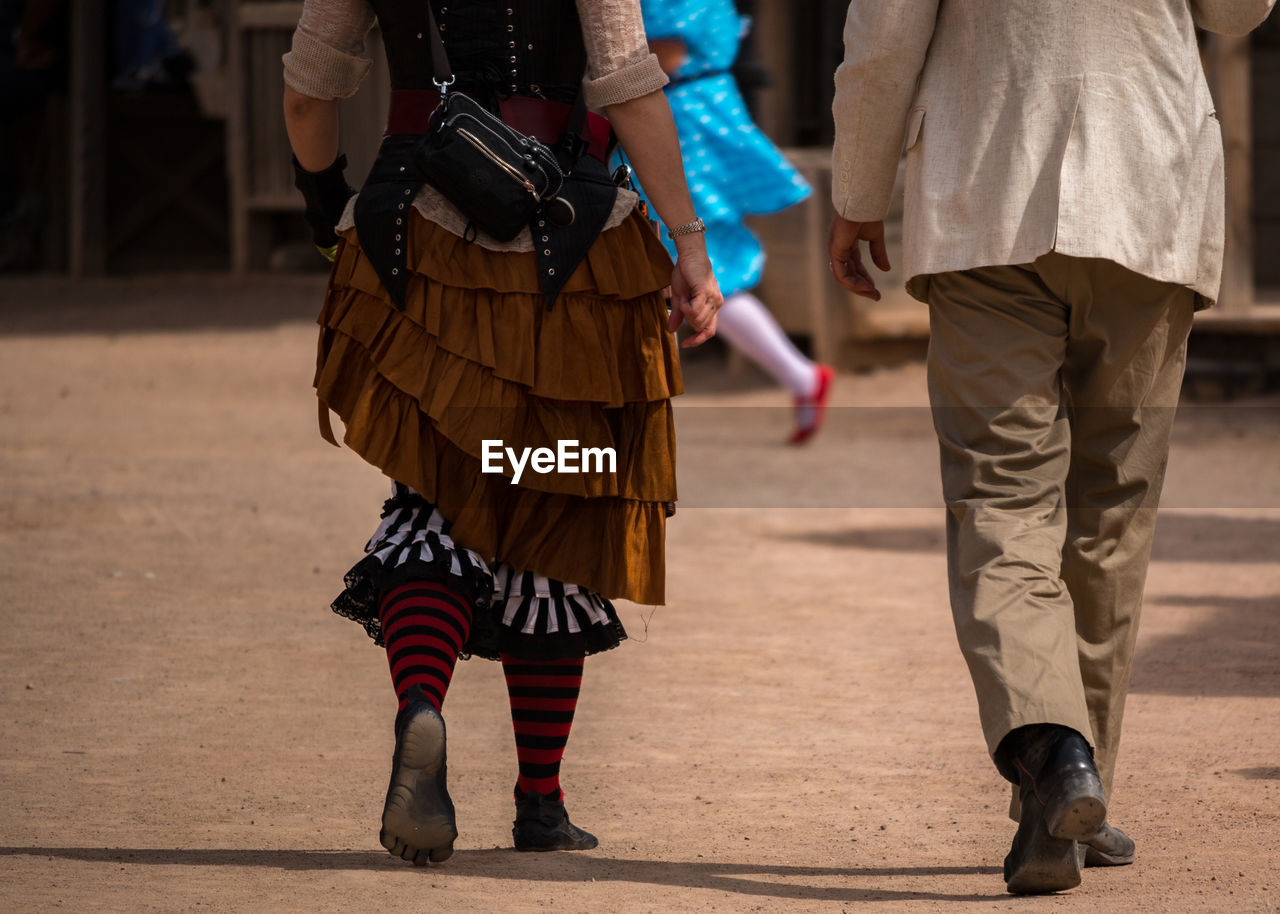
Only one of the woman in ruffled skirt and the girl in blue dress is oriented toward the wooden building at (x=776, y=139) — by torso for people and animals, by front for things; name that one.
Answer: the woman in ruffled skirt

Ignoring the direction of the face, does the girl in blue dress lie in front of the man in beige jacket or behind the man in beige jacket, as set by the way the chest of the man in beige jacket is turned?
in front

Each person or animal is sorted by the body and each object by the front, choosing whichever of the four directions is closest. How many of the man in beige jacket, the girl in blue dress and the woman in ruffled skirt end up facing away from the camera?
2

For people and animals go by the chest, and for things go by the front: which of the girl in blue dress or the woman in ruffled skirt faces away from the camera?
the woman in ruffled skirt

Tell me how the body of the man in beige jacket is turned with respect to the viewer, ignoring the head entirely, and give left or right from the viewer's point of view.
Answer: facing away from the viewer

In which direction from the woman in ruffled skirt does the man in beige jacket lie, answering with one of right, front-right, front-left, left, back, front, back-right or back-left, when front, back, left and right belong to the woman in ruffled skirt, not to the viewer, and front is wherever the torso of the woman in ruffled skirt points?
right

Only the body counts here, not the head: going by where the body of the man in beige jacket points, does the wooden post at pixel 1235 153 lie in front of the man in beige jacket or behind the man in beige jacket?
in front

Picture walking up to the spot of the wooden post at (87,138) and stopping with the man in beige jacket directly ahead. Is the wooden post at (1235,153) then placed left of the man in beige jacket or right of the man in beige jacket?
left

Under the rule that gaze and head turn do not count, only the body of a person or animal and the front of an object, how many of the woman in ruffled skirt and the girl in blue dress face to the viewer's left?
1

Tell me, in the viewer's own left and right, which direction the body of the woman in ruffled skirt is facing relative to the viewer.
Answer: facing away from the viewer

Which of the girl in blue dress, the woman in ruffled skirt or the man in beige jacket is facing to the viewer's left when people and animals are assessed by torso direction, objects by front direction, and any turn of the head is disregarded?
the girl in blue dress

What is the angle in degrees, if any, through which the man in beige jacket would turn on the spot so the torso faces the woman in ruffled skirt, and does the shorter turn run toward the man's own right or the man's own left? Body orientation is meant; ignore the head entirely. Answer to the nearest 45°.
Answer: approximately 90° to the man's own left

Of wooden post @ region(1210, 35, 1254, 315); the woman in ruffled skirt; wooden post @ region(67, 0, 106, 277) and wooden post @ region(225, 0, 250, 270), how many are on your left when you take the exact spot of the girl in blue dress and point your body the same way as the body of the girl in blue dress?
1

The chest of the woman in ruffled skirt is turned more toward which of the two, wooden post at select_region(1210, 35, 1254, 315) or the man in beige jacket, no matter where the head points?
the wooden post

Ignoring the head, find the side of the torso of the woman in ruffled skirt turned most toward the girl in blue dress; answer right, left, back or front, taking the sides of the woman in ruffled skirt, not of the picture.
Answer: front
